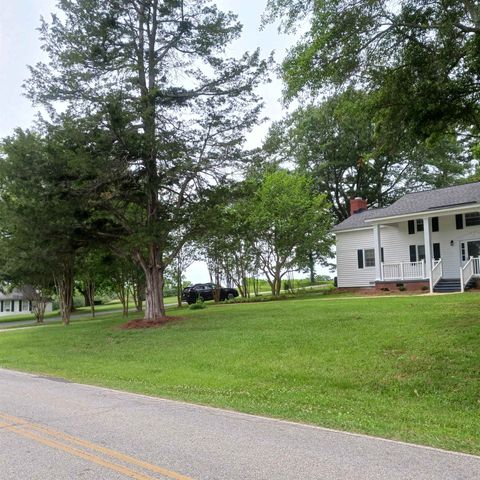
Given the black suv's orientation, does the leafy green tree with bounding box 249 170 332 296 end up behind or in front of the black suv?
in front

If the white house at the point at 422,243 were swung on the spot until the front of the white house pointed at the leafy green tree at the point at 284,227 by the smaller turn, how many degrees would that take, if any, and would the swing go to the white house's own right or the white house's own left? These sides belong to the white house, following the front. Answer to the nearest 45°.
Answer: approximately 90° to the white house's own right

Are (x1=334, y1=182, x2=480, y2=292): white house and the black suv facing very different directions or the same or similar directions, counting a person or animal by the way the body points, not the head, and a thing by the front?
very different directions

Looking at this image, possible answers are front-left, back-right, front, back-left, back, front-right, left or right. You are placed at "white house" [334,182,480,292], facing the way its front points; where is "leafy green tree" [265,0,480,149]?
front-left

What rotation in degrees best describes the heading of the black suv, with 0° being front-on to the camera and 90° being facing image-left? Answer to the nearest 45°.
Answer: approximately 270°

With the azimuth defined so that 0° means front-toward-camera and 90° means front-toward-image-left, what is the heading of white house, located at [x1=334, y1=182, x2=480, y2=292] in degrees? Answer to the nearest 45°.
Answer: approximately 45°

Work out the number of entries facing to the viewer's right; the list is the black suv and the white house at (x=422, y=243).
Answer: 1
